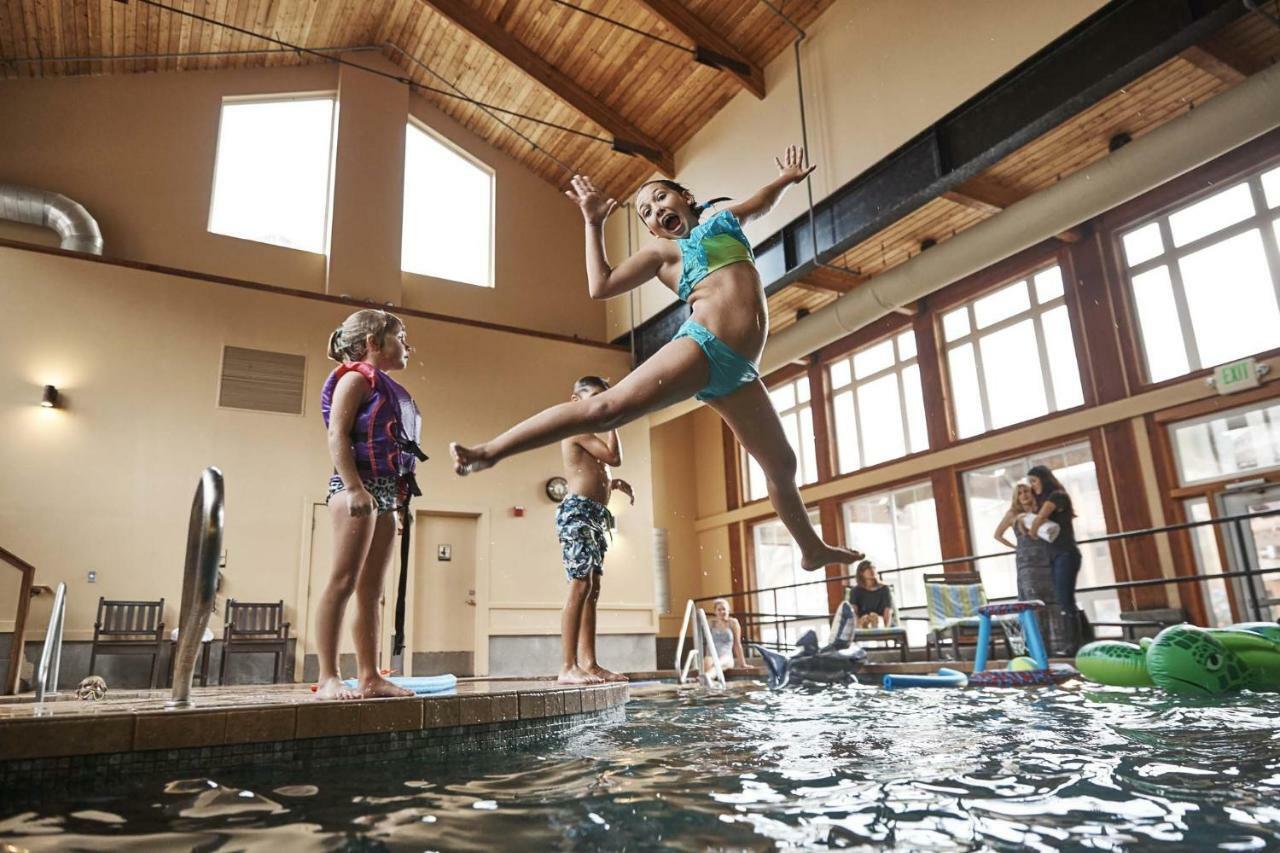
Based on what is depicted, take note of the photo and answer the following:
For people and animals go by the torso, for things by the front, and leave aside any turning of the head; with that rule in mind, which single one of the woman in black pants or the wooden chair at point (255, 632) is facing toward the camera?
the wooden chair

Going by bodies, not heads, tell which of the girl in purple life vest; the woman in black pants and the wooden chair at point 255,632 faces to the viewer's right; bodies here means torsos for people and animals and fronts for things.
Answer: the girl in purple life vest

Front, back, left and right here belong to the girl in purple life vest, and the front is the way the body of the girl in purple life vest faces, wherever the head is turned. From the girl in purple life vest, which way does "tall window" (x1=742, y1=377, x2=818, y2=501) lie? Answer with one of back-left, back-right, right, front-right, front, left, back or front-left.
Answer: front-left

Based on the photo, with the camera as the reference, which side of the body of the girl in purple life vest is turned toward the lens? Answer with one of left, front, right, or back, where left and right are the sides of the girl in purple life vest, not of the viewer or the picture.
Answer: right

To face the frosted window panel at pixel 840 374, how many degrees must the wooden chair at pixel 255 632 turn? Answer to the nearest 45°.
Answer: approximately 90° to its left

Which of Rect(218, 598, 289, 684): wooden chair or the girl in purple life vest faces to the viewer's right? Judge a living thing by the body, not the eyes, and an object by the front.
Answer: the girl in purple life vest

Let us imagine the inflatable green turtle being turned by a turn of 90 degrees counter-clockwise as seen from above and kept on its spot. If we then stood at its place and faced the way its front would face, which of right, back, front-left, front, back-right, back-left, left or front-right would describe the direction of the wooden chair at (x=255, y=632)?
back-right

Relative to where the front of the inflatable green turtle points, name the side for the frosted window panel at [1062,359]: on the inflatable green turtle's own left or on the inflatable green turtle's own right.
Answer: on the inflatable green turtle's own right

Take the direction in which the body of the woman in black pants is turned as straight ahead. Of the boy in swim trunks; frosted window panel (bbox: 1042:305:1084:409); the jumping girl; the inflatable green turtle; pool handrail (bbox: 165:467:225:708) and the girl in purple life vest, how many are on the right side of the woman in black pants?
1

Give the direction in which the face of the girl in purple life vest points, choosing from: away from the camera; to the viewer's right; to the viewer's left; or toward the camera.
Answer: to the viewer's right

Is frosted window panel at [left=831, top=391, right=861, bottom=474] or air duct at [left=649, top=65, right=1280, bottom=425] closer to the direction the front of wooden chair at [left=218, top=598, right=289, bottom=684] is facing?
the air duct

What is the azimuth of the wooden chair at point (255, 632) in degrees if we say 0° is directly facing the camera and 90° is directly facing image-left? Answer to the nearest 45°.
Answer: approximately 0°

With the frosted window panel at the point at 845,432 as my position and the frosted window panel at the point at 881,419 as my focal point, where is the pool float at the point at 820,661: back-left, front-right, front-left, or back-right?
front-right

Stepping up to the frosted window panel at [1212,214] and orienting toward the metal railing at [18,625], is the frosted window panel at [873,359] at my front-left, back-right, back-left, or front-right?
front-right

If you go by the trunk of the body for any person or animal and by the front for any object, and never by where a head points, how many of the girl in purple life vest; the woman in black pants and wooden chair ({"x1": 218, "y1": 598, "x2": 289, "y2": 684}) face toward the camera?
1

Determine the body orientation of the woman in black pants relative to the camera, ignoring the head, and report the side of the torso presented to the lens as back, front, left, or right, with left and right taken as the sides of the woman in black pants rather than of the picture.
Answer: left

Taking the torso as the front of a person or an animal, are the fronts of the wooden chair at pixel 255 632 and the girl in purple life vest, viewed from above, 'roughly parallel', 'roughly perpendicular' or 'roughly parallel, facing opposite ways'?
roughly perpendicular

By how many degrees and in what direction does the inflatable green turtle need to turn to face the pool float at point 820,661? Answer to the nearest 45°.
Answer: approximately 90° to its right
